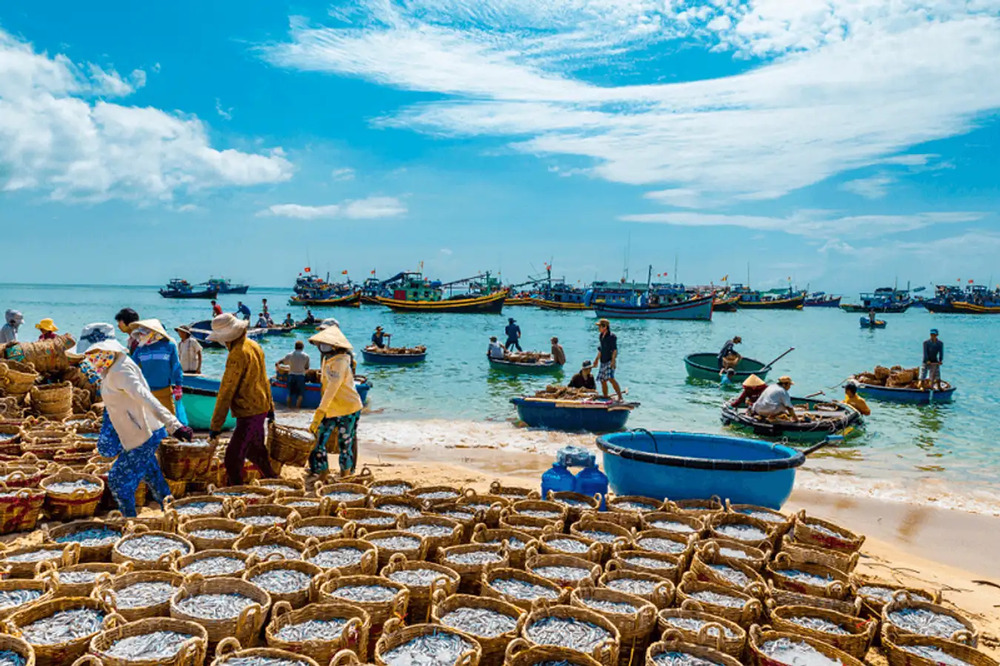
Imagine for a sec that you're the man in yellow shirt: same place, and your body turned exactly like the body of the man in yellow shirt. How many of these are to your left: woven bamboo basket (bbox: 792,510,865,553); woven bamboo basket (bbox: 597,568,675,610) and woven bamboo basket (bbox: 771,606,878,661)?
3

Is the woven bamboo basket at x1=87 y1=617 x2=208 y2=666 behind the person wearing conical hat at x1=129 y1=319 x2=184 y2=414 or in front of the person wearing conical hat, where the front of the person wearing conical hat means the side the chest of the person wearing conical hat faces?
in front

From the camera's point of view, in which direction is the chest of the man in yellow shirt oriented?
to the viewer's left

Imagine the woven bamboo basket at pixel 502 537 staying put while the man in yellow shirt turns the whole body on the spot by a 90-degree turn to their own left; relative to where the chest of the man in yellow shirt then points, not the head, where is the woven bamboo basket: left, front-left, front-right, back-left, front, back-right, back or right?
front

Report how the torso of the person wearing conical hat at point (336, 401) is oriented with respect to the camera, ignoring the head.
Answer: to the viewer's left

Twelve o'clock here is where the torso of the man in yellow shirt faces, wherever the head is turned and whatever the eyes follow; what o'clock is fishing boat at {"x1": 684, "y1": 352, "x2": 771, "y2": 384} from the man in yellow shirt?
The fishing boat is roughly at 2 o'clock from the man in yellow shirt.

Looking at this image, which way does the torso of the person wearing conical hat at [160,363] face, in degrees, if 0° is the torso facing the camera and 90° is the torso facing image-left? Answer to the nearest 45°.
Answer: approximately 45°

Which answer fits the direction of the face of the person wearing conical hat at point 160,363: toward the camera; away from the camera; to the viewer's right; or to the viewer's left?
to the viewer's left

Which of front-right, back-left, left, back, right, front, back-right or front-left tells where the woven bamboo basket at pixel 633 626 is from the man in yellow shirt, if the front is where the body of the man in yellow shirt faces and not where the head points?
left

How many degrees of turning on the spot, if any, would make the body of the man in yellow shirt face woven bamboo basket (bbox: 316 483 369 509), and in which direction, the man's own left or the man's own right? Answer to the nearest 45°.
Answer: approximately 90° to the man's own left

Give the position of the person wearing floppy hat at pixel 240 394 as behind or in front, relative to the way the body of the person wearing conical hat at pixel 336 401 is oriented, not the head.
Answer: in front

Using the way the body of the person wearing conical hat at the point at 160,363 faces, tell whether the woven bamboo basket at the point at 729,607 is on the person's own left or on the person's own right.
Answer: on the person's own left

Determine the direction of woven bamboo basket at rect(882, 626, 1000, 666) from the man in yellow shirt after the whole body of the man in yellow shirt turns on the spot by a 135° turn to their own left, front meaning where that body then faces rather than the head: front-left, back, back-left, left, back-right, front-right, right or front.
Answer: front-right
